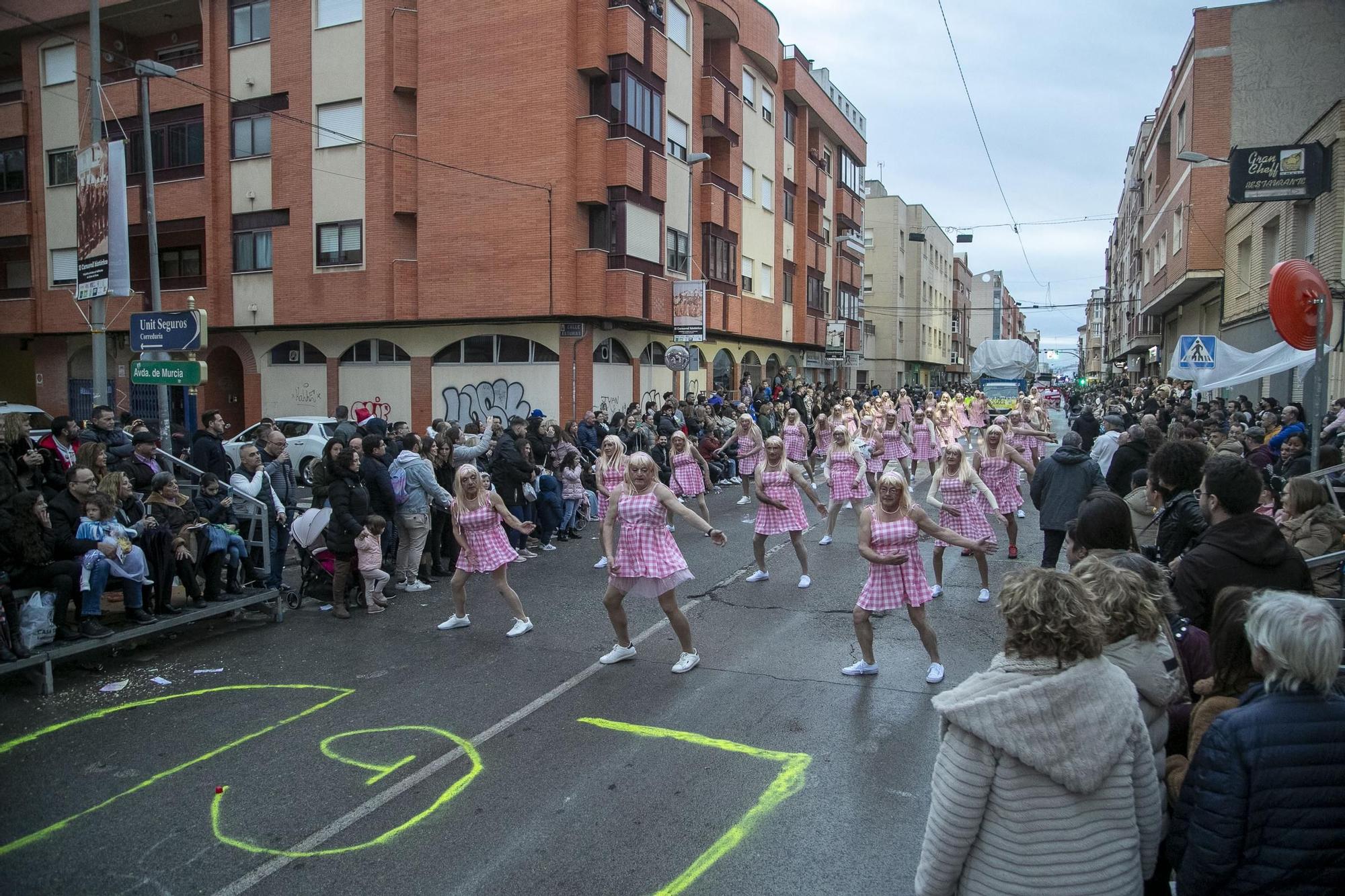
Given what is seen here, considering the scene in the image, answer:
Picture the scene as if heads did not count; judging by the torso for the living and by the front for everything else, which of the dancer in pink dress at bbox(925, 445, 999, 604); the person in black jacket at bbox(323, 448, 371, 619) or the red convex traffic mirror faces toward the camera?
the dancer in pink dress

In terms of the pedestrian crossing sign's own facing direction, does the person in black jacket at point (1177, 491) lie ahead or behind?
ahead

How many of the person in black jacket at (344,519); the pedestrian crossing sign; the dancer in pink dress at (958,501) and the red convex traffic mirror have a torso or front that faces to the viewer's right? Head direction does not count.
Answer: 1

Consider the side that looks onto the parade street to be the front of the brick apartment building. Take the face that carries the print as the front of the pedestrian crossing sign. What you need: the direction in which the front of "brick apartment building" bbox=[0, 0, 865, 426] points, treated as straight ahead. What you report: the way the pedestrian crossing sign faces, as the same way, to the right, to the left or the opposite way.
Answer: to the right

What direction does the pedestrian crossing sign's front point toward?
toward the camera

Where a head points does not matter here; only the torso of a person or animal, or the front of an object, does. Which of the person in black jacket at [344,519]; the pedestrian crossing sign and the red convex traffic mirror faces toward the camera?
the pedestrian crossing sign

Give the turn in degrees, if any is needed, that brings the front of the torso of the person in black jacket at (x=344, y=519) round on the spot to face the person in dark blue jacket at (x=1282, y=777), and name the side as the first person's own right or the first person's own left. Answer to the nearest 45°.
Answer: approximately 90° to the first person's own right

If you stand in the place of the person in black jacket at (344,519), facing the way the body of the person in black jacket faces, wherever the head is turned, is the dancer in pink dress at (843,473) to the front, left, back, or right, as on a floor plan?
front

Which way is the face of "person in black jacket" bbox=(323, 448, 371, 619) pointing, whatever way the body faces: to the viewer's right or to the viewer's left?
to the viewer's right

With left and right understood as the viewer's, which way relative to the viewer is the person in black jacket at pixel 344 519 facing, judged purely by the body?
facing to the right of the viewer

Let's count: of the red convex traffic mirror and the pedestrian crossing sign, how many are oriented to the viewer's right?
0

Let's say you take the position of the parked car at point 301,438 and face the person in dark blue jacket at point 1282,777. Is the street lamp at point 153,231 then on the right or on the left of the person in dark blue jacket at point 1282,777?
right

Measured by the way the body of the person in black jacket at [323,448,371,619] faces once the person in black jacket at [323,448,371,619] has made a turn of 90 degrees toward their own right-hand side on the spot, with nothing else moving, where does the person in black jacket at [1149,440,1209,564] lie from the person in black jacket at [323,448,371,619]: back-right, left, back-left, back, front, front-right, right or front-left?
front-left

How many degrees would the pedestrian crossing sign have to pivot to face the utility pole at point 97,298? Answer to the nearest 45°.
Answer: approximately 45° to its right
